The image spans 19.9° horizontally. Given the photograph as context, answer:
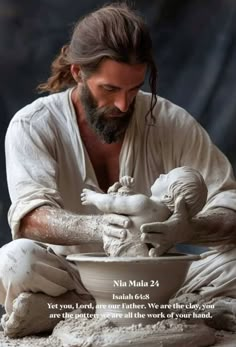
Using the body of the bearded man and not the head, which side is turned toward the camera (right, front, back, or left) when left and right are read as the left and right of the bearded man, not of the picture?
front

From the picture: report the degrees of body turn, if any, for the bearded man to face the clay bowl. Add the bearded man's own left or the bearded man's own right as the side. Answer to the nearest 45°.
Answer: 0° — they already face it
